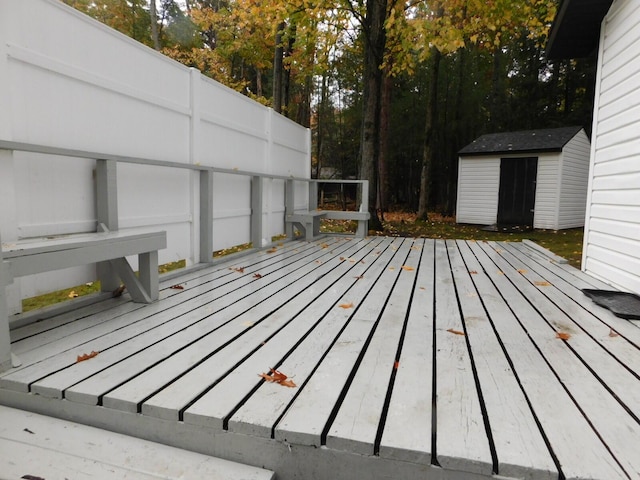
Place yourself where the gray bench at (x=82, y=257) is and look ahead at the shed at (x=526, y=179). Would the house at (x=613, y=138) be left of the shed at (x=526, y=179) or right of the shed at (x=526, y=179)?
right

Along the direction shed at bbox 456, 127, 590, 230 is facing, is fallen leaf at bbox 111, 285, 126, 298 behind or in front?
in front

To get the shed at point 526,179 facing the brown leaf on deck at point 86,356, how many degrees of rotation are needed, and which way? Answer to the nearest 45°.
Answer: approximately 45° to its left

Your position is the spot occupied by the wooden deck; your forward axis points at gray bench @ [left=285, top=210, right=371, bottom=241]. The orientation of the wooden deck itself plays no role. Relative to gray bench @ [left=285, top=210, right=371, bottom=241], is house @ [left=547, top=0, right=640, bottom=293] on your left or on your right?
right

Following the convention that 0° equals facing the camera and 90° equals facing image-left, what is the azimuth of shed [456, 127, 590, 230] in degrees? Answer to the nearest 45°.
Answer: approximately 45°

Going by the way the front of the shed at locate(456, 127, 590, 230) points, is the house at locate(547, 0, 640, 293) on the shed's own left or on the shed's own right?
on the shed's own left

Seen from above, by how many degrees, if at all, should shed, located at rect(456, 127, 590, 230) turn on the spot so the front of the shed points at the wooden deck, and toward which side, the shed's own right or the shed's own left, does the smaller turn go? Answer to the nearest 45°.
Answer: approximately 45° to the shed's own left

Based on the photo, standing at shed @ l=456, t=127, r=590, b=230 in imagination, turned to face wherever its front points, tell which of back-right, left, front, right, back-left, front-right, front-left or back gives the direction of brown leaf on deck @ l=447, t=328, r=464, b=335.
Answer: front-left

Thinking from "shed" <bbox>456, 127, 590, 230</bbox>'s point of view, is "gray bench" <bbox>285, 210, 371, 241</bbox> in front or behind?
in front
